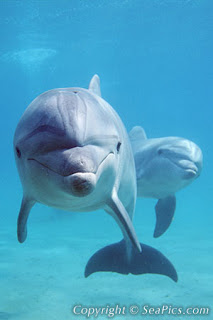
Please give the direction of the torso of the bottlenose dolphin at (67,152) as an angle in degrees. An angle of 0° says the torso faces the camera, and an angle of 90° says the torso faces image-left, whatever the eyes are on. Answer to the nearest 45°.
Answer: approximately 0°

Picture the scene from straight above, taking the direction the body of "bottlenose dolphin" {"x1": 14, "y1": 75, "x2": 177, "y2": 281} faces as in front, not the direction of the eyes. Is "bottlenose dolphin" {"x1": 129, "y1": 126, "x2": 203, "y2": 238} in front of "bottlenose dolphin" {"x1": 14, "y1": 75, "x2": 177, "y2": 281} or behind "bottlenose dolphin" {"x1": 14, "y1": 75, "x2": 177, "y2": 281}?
behind

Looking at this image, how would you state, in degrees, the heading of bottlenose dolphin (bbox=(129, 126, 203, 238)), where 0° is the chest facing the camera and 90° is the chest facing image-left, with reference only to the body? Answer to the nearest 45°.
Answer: approximately 315°

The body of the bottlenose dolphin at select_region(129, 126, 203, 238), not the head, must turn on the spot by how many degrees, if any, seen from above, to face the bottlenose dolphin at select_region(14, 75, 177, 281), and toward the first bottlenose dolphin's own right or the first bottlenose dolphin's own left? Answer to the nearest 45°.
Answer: approximately 45° to the first bottlenose dolphin's own right
